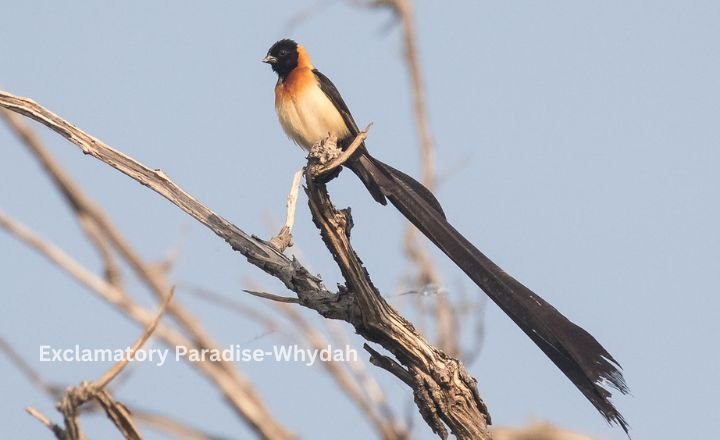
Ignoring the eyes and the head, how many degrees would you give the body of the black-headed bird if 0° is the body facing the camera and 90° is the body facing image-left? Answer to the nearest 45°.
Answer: approximately 45°

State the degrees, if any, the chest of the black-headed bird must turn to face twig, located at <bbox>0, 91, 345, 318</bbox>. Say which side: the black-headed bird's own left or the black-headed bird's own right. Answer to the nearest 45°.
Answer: approximately 45° to the black-headed bird's own right

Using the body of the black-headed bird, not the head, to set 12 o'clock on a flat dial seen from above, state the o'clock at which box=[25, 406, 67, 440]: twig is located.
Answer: The twig is roughly at 1 o'clock from the black-headed bird.
